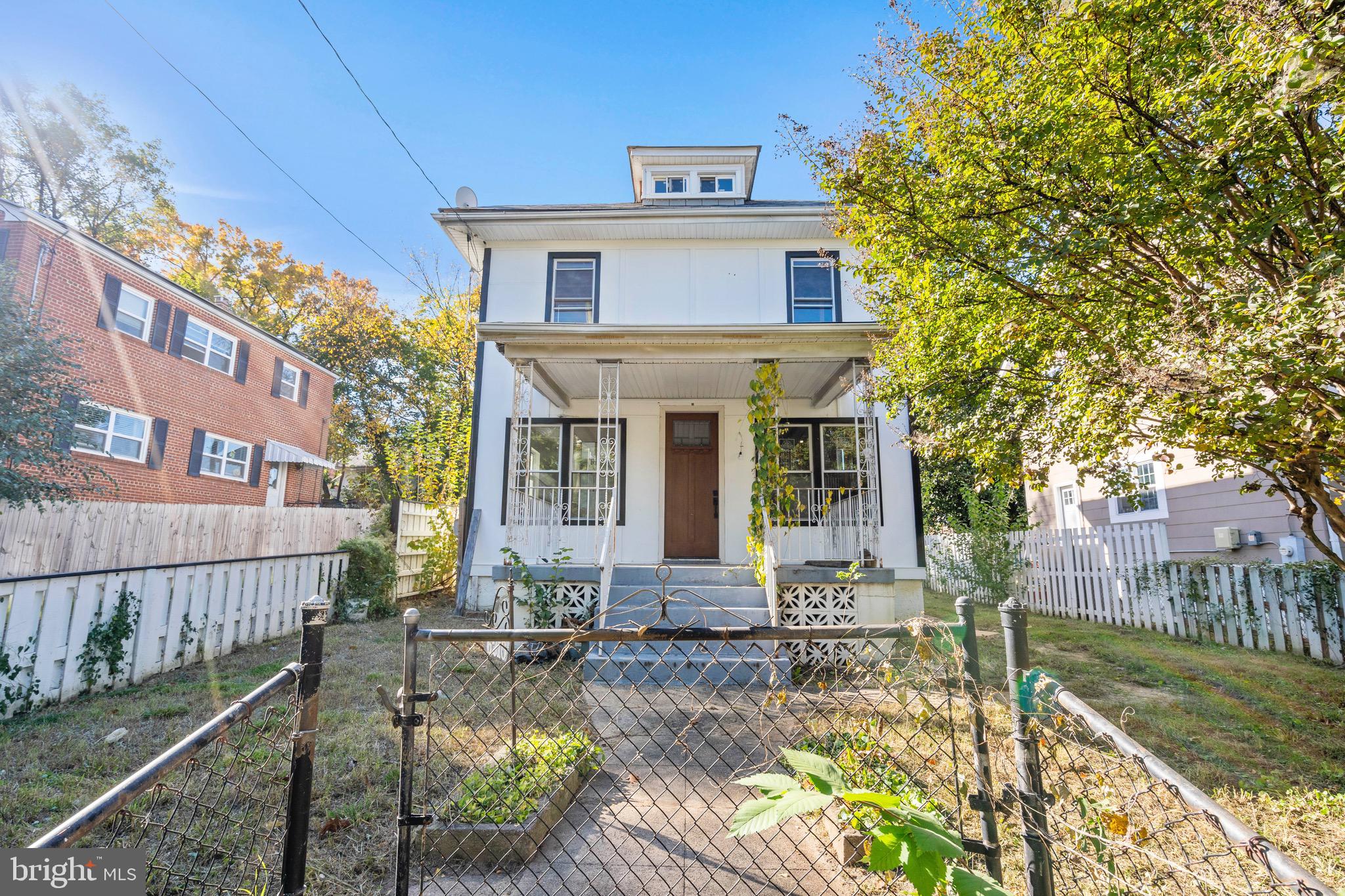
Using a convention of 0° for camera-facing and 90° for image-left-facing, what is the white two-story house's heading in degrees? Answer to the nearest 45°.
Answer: approximately 0°

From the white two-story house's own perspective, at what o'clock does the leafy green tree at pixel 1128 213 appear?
The leafy green tree is roughly at 11 o'clock from the white two-story house.

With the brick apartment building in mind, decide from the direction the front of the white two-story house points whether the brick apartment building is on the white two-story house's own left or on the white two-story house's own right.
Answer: on the white two-story house's own right

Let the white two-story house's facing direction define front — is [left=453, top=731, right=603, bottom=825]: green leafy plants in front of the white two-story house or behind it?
in front

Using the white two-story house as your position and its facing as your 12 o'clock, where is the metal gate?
The metal gate is roughly at 12 o'clock from the white two-story house.

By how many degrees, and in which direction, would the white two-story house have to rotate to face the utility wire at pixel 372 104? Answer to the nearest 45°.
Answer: approximately 45° to its right

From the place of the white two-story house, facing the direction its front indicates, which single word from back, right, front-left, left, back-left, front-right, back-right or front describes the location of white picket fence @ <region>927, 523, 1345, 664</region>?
left

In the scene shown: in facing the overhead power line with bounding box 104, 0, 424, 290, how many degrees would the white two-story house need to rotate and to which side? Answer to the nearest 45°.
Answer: approximately 90° to its right

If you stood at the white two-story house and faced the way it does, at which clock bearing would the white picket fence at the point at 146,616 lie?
The white picket fence is roughly at 2 o'clock from the white two-story house.
